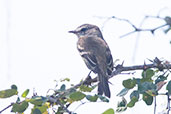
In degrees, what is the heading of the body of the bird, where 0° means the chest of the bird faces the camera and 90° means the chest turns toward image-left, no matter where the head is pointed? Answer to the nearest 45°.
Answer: approximately 135°
